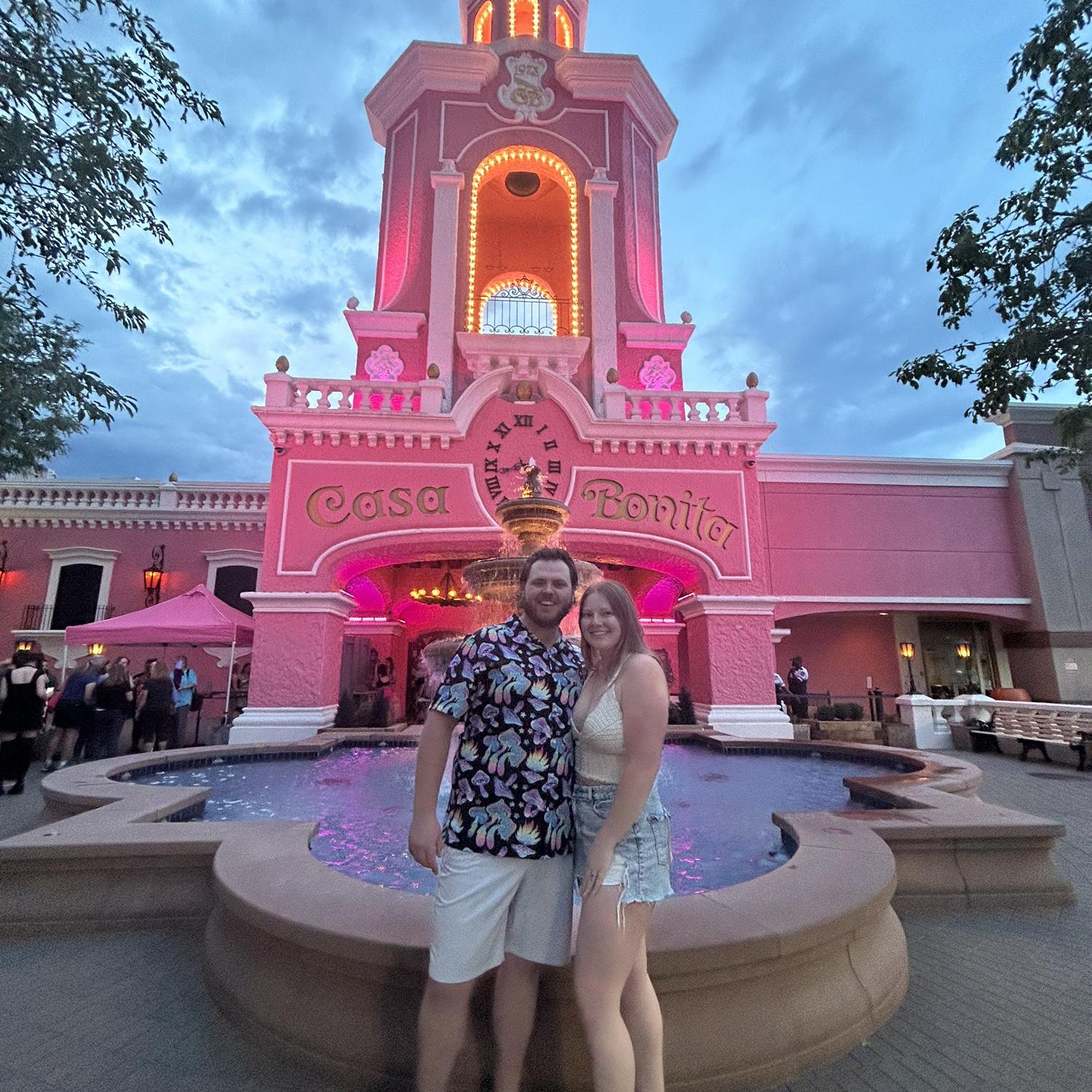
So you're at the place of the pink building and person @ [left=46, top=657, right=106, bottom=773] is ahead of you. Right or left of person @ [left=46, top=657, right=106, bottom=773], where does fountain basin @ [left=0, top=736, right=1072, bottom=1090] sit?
left

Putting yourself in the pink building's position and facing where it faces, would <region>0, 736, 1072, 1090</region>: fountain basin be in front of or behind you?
in front

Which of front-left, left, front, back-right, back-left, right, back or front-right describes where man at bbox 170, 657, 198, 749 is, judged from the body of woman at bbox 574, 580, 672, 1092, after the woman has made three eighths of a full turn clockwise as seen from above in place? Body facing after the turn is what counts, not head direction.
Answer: front-left

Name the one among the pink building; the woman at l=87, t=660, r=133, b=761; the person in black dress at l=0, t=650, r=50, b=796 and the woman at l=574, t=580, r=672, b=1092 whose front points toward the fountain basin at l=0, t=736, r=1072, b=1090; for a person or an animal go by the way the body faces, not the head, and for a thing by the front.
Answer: the pink building

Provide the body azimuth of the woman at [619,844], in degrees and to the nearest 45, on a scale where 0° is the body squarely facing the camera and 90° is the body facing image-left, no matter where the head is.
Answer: approximately 45°
